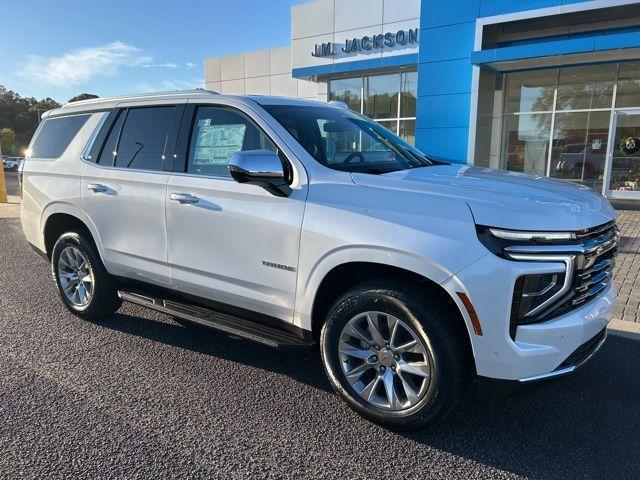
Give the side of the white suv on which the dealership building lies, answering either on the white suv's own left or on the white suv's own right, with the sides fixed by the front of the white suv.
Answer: on the white suv's own left

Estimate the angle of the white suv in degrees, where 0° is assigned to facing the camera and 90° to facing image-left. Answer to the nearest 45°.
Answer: approximately 315°
